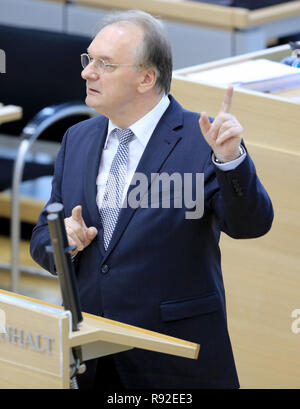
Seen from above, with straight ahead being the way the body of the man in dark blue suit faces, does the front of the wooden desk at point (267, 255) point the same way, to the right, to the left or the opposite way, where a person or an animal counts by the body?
the same way

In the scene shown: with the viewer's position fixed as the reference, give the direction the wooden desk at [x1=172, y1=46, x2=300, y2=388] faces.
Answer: facing the viewer and to the left of the viewer

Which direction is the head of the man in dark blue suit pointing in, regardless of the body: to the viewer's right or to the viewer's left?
to the viewer's left

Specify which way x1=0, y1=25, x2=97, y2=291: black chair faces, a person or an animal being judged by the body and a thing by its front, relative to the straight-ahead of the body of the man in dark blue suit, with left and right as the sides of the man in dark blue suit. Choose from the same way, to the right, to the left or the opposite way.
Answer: the same way

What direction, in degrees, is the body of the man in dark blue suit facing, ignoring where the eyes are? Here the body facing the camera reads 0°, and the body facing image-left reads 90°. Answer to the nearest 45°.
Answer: approximately 45°

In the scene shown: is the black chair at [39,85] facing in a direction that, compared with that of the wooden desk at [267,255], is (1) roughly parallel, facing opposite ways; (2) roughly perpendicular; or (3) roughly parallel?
roughly parallel

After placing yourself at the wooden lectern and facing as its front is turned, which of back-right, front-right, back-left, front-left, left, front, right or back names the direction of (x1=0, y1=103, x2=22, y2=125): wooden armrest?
back-right

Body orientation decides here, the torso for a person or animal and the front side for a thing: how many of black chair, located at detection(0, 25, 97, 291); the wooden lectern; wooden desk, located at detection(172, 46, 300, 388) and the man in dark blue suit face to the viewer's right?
0

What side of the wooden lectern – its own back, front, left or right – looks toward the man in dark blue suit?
back

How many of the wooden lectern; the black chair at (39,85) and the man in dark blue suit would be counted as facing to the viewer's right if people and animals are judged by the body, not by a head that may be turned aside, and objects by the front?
0

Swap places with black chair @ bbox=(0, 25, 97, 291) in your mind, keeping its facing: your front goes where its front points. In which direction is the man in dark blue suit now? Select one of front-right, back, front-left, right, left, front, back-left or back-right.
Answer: front-left
